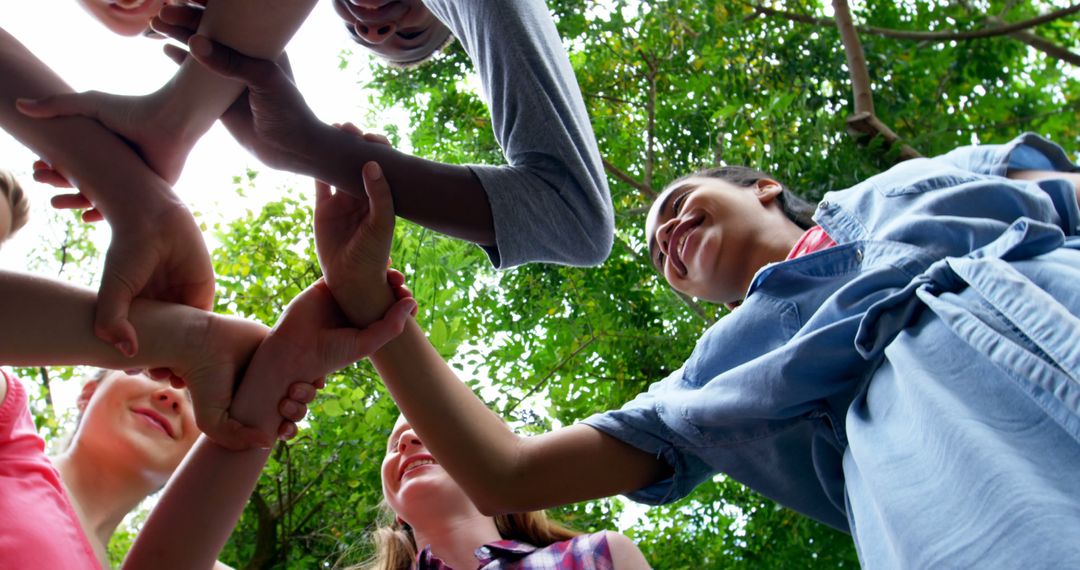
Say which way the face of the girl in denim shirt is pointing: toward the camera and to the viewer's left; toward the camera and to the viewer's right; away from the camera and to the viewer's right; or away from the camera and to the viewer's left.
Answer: toward the camera and to the viewer's left

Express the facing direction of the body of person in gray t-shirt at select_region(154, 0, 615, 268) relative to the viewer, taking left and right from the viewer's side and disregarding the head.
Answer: facing the viewer and to the left of the viewer
